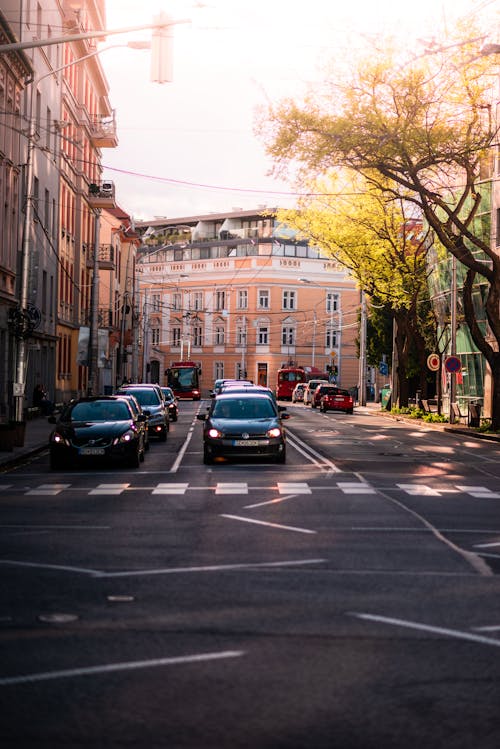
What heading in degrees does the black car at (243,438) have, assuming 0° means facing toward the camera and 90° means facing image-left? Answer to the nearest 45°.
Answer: approximately 0°

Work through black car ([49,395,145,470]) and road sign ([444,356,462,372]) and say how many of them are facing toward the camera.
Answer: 2

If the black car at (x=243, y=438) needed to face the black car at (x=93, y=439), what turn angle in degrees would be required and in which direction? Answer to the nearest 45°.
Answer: approximately 90° to its right

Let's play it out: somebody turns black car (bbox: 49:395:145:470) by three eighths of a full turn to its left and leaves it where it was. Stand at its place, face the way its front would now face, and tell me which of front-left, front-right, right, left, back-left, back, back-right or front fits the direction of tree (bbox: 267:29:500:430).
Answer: front

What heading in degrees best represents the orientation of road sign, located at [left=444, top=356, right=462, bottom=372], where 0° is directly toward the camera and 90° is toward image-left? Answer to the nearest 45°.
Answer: approximately 0°

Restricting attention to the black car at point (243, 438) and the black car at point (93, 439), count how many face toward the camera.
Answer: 2
